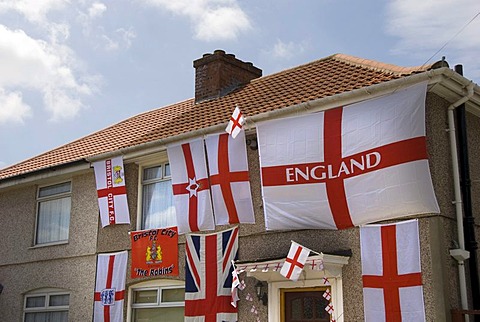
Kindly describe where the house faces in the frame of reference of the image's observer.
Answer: facing the viewer and to the left of the viewer
